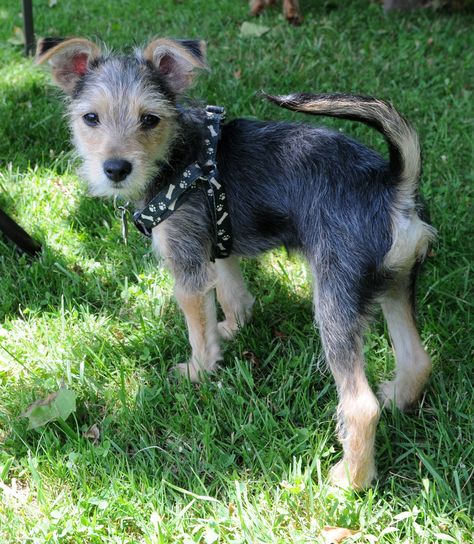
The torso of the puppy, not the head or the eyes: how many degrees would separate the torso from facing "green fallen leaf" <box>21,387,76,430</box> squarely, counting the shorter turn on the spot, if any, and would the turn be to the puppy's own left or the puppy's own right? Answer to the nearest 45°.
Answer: approximately 45° to the puppy's own left

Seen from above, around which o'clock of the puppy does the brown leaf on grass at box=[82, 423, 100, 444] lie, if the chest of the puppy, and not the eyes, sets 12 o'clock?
The brown leaf on grass is roughly at 10 o'clock from the puppy.

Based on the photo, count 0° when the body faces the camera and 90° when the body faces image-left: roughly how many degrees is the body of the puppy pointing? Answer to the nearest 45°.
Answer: approximately 135°
